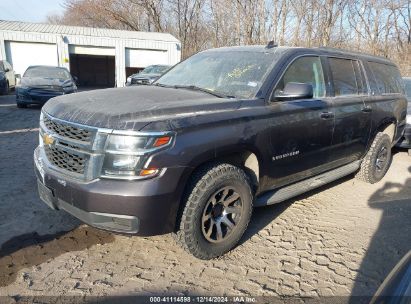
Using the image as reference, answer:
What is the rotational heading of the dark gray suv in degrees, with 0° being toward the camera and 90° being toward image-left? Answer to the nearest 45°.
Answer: approximately 45°

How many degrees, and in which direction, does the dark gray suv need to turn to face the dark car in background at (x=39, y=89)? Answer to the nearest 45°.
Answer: approximately 90° to its right

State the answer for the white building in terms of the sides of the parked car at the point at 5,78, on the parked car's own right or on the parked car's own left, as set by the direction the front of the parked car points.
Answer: on the parked car's own left

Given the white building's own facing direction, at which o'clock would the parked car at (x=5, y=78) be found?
The parked car is roughly at 1 o'clock from the white building.

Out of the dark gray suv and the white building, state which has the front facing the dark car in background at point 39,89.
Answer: the white building

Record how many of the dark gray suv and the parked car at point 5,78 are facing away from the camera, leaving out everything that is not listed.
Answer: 0

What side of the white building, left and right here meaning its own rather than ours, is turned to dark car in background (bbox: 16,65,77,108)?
front

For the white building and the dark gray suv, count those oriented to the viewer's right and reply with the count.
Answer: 0

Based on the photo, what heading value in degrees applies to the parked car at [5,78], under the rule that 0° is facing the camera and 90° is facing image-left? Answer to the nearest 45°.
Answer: approximately 315°

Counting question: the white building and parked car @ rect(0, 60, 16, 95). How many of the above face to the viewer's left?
0

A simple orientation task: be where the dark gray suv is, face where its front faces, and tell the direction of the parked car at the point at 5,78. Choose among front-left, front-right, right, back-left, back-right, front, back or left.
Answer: right

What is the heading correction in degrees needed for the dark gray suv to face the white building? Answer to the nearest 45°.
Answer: approximately 90° to its right
